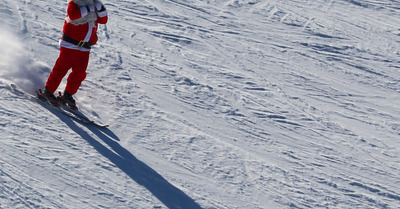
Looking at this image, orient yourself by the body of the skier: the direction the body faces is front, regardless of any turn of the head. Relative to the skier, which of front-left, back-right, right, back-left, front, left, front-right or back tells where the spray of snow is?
back

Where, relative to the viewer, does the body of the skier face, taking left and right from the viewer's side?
facing the viewer and to the right of the viewer
